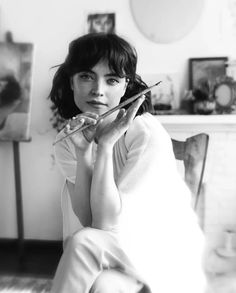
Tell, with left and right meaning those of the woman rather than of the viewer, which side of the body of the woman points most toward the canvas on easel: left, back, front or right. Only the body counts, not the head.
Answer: right

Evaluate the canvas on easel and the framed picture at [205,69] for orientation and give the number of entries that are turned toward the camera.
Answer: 2
